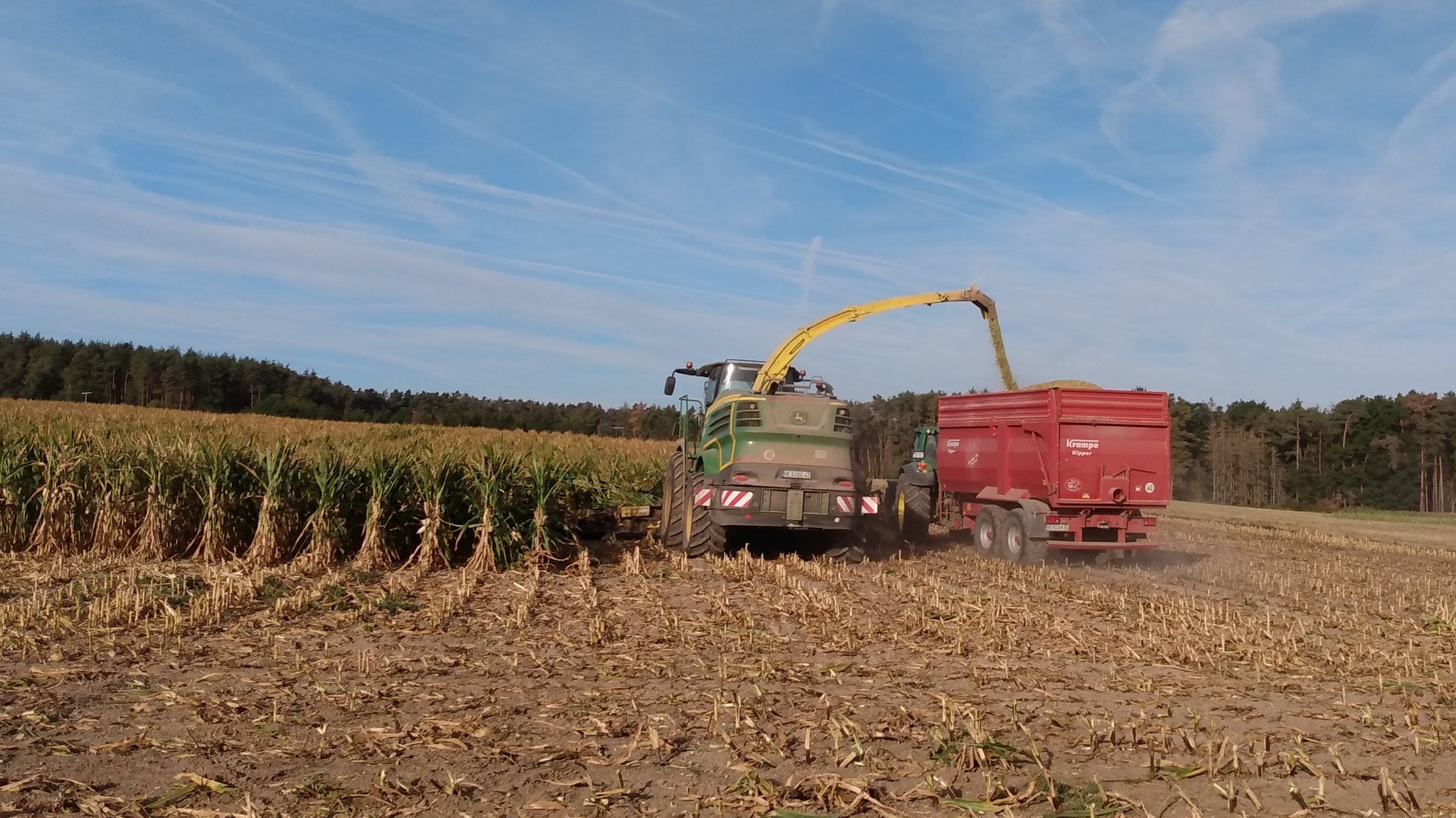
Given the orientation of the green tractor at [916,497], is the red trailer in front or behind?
behind

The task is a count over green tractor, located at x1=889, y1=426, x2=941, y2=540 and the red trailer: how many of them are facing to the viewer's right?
0

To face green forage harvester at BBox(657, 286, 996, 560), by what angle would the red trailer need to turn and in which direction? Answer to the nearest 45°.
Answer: approximately 90° to its left

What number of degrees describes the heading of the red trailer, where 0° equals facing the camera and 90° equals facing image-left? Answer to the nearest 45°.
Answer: approximately 135°

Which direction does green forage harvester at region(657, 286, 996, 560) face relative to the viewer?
away from the camera

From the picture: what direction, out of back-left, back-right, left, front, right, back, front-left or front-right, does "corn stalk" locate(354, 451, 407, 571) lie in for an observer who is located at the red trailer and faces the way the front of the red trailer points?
left

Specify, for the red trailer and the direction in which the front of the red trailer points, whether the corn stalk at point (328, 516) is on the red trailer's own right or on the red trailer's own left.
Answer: on the red trailer's own left

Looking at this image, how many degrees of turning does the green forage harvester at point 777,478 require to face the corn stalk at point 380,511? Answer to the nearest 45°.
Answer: approximately 90° to its left

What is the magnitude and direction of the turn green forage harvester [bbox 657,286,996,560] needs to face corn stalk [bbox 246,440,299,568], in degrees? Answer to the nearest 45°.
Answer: approximately 90° to its left

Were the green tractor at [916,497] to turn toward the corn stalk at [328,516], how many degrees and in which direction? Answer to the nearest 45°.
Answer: approximately 90° to its left

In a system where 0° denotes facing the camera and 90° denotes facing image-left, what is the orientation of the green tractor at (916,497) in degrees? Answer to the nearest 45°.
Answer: approximately 135°

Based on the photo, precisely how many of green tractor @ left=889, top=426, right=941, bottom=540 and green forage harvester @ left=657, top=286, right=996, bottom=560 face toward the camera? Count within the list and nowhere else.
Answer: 0

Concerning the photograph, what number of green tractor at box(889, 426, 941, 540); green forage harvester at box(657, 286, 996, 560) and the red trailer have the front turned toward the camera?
0
